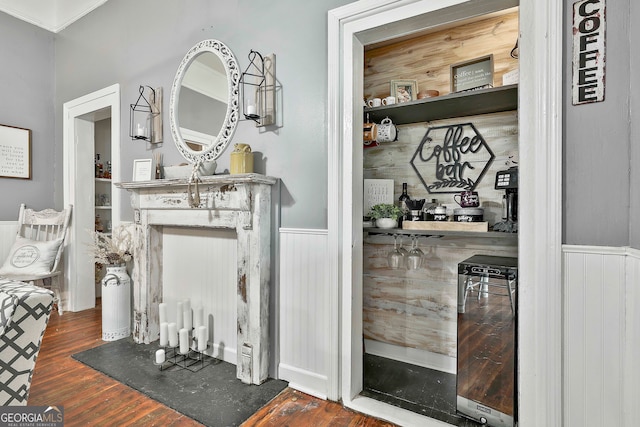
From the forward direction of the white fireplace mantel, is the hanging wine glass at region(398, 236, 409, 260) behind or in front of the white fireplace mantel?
behind

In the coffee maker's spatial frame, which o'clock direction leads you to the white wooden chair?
The white wooden chair is roughly at 1 o'clock from the coffee maker.

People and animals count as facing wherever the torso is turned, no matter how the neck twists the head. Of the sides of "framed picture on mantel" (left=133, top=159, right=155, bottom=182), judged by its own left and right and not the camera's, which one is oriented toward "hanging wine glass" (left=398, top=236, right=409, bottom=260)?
left

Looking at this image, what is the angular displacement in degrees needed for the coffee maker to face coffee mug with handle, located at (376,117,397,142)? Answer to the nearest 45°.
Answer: approximately 45° to its right

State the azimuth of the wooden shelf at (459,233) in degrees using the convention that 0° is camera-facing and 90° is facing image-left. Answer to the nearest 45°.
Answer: approximately 0°

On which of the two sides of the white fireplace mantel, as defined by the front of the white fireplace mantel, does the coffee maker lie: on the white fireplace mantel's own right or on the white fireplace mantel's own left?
on the white fireplace mantel's own left

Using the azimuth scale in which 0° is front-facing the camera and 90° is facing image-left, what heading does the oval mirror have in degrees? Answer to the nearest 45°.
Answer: approximately 45°

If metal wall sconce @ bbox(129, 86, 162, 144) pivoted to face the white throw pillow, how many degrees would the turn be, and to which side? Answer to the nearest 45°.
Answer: approximately 90° to its right

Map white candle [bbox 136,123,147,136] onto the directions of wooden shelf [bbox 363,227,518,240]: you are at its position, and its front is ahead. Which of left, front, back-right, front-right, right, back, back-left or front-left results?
right

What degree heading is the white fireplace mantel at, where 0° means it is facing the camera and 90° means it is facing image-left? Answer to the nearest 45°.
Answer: approximately 45°

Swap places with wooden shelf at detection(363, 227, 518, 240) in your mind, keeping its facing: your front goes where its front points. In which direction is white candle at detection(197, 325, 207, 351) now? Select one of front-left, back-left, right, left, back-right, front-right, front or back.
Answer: right

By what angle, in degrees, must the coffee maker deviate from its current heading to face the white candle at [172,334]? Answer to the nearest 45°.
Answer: approximately 45° to its right

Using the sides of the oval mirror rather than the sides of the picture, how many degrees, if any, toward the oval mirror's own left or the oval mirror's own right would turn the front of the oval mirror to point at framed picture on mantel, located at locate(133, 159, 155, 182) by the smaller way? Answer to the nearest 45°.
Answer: approximately 90° to the oval mirror's own right

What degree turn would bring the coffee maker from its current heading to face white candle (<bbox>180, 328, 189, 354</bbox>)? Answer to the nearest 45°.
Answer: approximately 45° to its right
